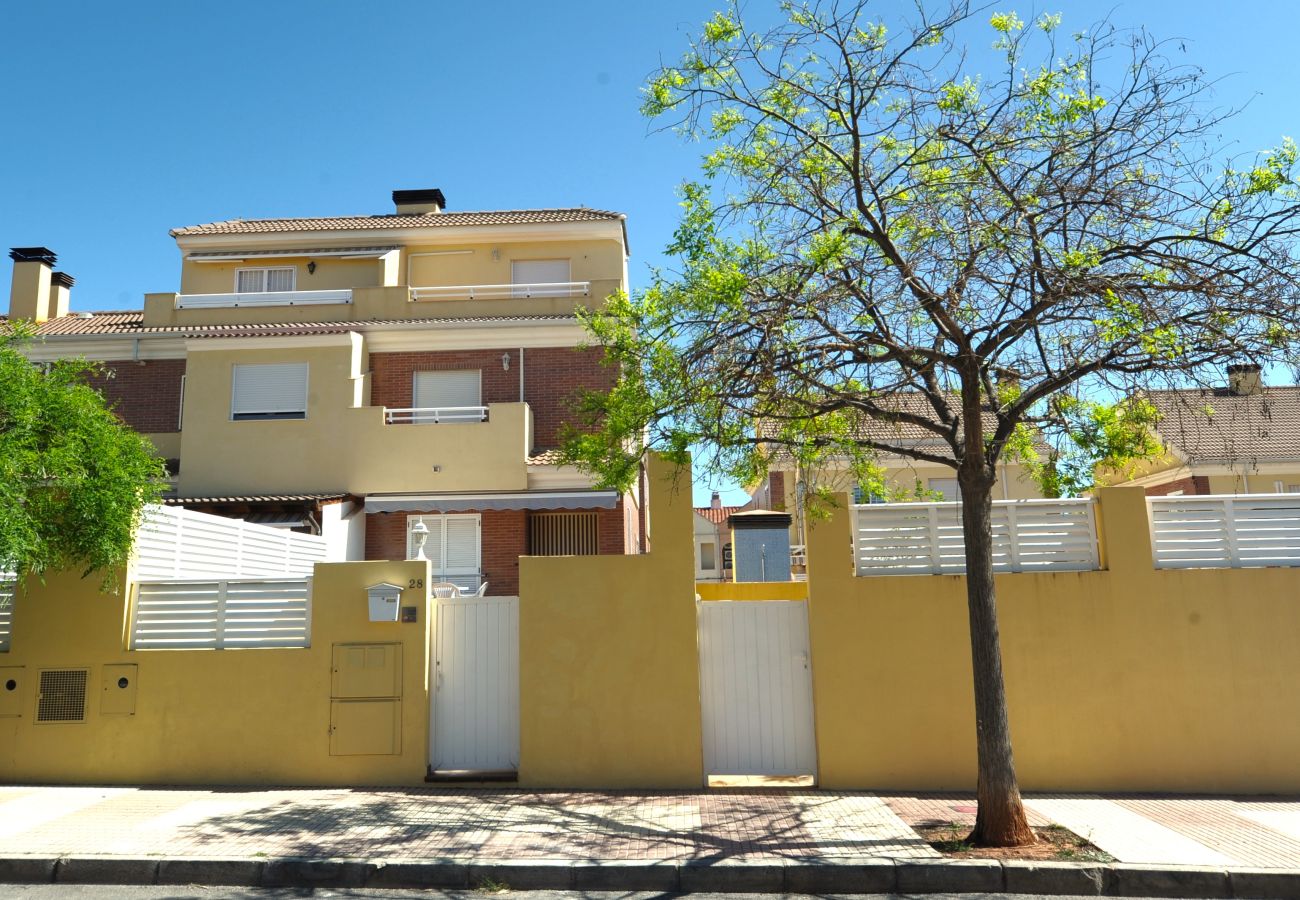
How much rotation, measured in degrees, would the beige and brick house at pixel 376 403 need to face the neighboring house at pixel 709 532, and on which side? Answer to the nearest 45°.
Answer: approximately 135° to its left

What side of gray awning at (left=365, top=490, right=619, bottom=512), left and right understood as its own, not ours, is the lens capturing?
front

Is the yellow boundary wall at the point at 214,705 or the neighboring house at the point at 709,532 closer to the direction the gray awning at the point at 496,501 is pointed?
the yellow boundary wall

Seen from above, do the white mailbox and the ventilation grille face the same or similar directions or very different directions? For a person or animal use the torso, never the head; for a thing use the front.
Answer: same or similar directions

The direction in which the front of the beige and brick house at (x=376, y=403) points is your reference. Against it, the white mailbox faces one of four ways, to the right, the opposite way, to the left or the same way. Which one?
the same way

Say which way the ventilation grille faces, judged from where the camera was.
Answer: facing the viewer

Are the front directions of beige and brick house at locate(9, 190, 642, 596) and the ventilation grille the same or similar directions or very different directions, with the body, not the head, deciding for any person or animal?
same or similar directions

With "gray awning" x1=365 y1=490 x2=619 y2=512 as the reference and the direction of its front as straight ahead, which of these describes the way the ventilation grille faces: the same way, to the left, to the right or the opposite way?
the same way

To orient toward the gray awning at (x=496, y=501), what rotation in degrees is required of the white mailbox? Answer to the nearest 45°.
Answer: approximately 180°

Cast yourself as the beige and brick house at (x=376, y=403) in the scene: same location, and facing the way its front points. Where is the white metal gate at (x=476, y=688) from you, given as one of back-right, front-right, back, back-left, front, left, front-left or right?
front

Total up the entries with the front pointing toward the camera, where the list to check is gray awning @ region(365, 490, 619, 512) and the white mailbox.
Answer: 2

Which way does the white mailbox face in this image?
toward the camera

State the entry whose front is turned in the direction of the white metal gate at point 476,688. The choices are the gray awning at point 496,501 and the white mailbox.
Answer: the gray awning

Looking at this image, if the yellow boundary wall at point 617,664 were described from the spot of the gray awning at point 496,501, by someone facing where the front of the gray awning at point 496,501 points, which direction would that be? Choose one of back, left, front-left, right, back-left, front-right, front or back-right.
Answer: front
